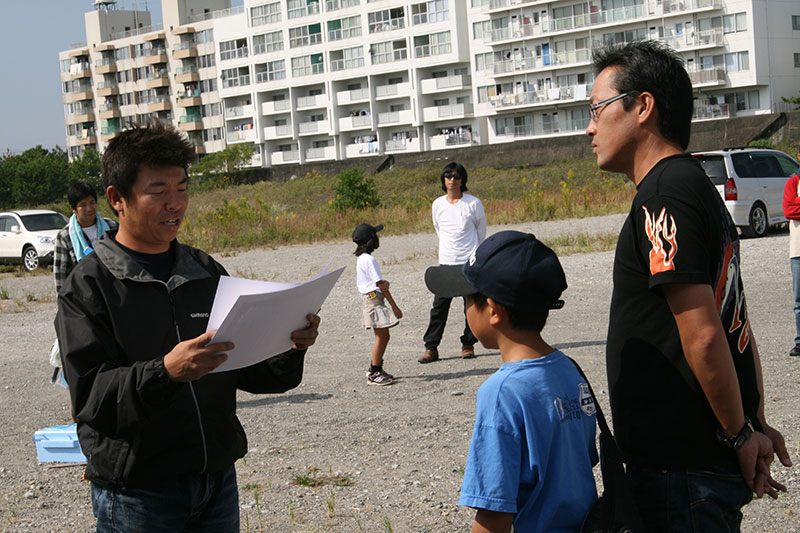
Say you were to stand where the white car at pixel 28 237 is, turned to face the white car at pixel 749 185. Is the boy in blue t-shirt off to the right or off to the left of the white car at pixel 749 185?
right

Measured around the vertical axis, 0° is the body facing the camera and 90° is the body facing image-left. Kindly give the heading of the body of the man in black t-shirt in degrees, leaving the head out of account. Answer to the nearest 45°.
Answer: approximately 90°

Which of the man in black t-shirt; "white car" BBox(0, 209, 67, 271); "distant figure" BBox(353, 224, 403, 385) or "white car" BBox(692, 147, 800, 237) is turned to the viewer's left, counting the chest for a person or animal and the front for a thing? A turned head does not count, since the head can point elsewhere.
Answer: the man in black t-shirt

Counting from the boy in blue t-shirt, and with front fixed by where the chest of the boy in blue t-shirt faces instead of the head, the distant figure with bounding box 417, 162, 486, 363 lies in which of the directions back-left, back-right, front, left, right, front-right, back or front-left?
front-right

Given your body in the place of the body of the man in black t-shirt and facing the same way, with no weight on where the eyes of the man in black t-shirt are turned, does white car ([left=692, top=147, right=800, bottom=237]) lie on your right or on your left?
on your right

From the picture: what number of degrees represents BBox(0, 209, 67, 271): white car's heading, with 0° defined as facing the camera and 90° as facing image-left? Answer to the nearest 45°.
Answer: approximately 315°

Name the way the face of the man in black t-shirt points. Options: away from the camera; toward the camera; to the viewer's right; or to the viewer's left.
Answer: to the viewer's left

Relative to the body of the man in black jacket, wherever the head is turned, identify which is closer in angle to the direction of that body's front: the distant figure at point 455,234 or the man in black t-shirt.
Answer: the man in black t-shirt

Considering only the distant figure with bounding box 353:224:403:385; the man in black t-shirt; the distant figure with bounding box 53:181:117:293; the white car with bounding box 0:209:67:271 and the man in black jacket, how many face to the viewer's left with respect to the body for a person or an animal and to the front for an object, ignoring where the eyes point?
1

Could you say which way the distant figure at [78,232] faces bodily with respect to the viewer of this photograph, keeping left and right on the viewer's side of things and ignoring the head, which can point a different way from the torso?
facing the viewer and to the right of the viewer

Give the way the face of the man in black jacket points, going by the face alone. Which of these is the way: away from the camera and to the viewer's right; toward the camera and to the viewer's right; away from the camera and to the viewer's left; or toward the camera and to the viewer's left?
toward the camera and to the viewer's right
